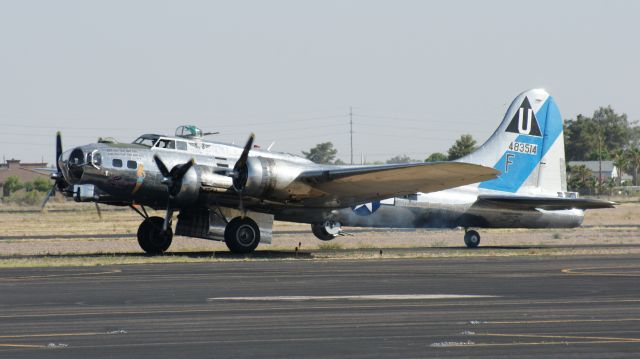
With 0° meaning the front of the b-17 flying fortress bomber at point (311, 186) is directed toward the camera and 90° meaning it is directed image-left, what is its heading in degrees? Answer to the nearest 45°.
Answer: approximately 45°
